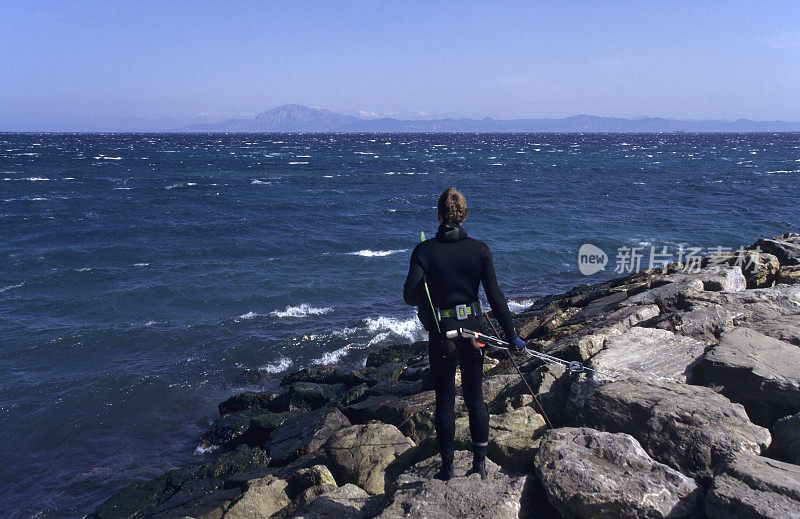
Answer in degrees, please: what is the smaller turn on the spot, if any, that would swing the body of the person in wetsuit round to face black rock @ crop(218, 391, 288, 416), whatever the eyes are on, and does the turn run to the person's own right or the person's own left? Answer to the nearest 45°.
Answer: approximately 45° to the person's own left

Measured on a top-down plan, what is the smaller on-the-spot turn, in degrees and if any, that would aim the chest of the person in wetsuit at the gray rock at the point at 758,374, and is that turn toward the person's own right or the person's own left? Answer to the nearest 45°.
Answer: approximately 45° to the person's own right

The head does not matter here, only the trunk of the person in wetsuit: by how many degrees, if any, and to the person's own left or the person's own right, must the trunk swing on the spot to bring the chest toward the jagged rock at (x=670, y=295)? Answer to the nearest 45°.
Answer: approximately 45° to the person's own right

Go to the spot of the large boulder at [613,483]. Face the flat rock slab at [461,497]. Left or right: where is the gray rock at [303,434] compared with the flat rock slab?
right

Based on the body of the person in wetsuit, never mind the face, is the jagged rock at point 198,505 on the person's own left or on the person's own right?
on the person's own left

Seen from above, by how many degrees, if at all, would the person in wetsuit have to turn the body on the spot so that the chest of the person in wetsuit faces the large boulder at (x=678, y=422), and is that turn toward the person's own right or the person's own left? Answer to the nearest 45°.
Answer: approximately 90° to the person's own right

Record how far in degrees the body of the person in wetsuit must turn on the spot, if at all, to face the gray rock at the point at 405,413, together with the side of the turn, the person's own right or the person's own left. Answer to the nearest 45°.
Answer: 0° — they already face it

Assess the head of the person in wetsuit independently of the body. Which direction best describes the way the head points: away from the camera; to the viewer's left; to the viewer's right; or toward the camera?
away from the camera

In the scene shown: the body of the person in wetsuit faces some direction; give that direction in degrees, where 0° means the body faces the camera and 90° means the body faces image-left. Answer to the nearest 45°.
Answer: approximately 180°

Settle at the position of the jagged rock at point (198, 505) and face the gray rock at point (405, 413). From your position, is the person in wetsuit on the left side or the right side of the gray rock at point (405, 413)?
right

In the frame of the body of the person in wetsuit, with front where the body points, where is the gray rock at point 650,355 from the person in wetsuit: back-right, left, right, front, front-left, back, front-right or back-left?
front-right
